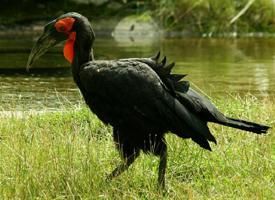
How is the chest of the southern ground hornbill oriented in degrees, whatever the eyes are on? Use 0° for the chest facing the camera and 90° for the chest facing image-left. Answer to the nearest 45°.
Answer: approximately 90°
